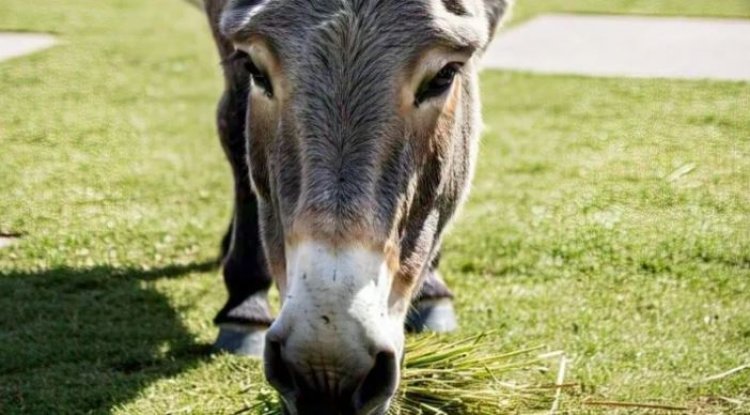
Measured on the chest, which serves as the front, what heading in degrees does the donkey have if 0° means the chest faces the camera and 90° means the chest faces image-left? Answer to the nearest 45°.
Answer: approximately 0°
